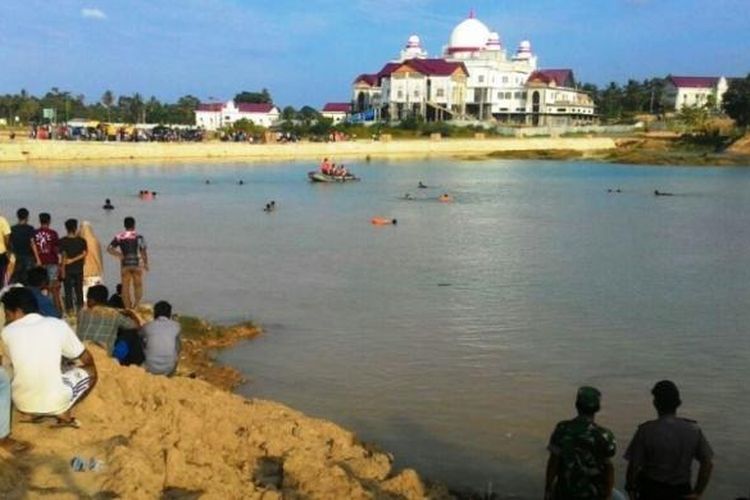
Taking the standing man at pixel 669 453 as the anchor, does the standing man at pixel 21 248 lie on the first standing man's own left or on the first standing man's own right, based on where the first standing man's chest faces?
on the first standing man's own left

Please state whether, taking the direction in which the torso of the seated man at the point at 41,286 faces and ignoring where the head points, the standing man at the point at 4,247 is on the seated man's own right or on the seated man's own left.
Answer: on the seated man's own left

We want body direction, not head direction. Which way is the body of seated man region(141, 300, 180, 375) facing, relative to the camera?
away from the camera

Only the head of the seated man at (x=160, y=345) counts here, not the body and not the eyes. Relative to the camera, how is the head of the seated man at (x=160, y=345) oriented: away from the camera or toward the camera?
away from the camera

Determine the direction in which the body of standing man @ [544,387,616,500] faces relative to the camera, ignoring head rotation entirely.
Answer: away from the camera

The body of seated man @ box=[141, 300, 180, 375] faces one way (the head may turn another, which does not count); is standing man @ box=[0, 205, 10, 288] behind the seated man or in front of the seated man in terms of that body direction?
in front

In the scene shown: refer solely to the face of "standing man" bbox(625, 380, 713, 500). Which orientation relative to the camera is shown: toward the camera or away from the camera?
away from the camera

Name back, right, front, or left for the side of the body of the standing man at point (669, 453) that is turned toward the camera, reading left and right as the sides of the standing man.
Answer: back
